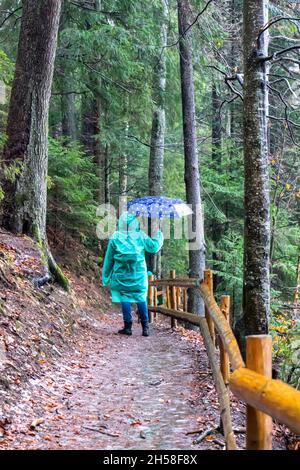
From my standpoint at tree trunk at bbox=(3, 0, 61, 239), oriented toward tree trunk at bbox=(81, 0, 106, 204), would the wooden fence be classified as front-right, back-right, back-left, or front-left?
back-right

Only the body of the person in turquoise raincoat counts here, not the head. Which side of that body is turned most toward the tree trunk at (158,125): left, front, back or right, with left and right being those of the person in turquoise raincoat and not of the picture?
front

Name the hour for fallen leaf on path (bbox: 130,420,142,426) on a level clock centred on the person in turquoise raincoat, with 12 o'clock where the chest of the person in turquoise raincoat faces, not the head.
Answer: The fallen leaf on path is roughly at 6 o'clock from the person in turquoise raincoat.

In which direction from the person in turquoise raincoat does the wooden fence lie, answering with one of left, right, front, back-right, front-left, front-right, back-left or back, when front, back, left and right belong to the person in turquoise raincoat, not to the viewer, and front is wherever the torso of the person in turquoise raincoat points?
back

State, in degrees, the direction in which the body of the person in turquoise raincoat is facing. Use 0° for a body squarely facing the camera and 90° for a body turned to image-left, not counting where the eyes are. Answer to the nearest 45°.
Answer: approximately 180°

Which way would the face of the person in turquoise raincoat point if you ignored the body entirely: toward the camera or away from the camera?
away from the camera

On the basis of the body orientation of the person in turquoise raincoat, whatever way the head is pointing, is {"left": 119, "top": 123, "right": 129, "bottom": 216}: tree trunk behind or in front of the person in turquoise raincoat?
in front

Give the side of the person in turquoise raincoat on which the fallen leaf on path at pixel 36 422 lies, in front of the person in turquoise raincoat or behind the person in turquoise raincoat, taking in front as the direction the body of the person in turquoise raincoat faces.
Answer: behind

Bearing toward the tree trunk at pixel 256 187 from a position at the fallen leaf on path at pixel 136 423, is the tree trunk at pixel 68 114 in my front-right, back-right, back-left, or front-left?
front-left
